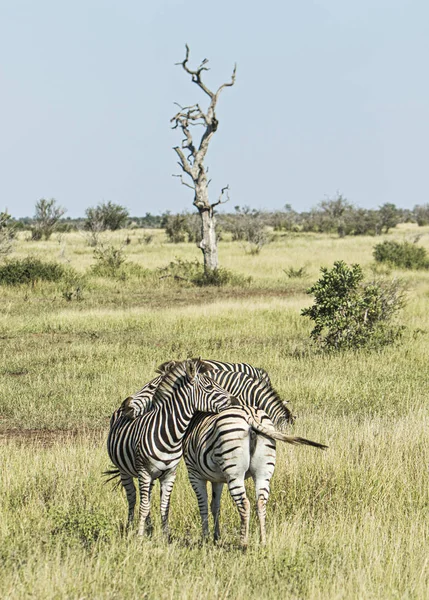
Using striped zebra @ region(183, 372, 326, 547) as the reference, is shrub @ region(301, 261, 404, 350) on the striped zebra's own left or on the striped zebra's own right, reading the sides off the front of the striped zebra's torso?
on the striped zebra's own right

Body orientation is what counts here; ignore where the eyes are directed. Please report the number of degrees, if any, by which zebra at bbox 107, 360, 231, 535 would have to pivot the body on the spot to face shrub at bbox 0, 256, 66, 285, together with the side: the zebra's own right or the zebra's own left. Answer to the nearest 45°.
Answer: approximately 135° to the zebra's own left

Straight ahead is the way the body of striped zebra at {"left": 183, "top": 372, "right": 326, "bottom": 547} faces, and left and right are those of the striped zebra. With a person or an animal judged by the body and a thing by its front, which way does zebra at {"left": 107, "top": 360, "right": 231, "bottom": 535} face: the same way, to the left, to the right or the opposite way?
the opposite way

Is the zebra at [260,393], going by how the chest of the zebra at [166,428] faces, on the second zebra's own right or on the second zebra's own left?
on the second zebra's own left

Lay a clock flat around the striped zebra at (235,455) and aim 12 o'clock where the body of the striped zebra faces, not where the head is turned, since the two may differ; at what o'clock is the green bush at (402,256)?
The green bush is roughly at 2 o'clock from the striped zebra.

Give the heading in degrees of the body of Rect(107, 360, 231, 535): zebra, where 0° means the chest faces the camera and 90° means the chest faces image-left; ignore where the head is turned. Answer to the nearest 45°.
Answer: approximately 315°

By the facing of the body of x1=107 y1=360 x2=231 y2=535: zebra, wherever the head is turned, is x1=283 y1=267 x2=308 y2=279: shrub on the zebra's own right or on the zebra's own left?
on the zebra's own left

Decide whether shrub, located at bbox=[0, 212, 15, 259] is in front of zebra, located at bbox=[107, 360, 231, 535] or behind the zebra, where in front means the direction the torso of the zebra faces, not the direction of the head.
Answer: behind

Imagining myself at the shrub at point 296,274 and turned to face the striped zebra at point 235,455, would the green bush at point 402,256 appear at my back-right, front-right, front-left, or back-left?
back-left

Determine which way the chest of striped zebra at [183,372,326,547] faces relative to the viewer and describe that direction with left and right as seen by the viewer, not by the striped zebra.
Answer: facing away from the viewer and to the left of the viewer

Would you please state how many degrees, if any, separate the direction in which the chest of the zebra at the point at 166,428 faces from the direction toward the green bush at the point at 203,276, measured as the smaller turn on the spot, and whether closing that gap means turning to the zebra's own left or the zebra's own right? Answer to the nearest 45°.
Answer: approximately 135° to the zebra's own left

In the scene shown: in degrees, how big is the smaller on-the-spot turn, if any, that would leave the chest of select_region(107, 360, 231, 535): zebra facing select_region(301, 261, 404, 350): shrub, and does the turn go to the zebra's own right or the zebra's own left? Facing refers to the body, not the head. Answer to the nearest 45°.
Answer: approximately 135° to the zebra's own left
